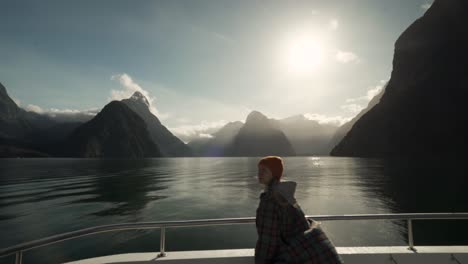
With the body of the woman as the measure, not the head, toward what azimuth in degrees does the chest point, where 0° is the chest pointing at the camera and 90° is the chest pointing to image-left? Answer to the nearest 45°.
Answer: approximately 90°

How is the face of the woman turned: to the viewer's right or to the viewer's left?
to the viewer's left
